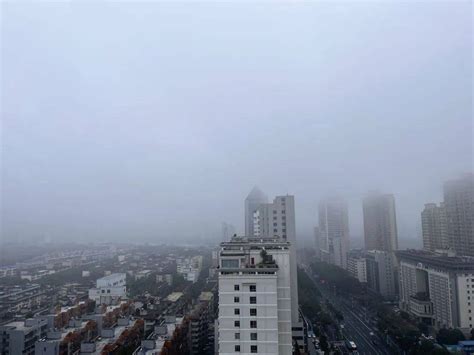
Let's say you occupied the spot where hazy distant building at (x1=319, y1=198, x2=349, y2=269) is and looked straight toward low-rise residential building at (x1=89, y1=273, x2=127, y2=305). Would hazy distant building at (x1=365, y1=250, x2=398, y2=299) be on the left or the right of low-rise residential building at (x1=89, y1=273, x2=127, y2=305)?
left

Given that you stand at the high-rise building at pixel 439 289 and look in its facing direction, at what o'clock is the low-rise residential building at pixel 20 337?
The low-rise residential building is roughly at 12 o'clock from the high-rise building.

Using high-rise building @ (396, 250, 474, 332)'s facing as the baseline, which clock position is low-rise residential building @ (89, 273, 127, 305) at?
The low-rise residential building is roughly at 1 o'clock from the high-rise building.

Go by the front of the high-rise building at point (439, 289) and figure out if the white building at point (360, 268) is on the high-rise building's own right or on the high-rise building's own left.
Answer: on the high-rise building's own right

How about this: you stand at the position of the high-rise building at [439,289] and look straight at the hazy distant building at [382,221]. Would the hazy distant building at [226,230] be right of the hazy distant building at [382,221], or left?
left

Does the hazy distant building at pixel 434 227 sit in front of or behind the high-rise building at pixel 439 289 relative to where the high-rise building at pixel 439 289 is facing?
behind

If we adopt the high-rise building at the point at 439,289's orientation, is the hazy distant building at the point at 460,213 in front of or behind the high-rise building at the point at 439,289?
behind

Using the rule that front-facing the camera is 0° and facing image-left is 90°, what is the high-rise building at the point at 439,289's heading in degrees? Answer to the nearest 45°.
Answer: approximately 45°

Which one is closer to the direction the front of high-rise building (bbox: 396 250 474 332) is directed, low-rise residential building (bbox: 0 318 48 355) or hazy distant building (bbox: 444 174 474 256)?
the low-rise residential building
